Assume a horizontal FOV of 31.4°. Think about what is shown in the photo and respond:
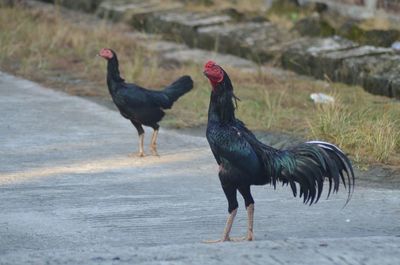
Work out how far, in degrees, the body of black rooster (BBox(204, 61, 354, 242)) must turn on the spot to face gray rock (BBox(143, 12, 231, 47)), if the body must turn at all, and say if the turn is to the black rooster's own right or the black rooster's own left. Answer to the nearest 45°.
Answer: approximately 90° to the black rooster's own right

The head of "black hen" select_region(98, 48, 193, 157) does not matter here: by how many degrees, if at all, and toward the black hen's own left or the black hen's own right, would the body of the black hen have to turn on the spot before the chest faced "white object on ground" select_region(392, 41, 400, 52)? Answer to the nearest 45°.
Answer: approximately 135° to the black hen's own right

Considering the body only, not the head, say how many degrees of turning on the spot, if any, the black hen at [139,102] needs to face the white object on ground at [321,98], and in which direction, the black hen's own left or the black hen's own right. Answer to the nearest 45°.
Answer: approximately 135° to the black hen's own right

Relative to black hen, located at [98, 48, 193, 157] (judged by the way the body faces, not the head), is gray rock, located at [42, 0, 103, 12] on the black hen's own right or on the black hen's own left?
on the black hen's own right

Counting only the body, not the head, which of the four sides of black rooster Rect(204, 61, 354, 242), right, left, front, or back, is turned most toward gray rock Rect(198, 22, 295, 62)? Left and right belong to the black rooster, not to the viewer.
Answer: right

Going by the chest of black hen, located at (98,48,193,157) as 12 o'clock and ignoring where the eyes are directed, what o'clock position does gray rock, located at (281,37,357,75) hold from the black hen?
The gray rock is roughly at 4 o'clock from the black hen.

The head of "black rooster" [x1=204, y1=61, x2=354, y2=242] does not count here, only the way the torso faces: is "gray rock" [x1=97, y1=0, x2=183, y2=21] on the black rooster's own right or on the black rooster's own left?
on the black rooster's own right

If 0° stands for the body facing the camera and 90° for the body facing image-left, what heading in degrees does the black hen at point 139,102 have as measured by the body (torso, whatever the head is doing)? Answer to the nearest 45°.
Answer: approximately 90°

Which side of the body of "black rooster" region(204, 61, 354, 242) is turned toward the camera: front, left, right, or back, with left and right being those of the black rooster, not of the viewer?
left

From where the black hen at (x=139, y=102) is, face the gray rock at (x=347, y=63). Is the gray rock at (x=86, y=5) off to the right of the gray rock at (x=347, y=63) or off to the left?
left

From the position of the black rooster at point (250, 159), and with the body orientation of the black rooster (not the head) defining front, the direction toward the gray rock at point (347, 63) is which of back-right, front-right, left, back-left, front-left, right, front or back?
right

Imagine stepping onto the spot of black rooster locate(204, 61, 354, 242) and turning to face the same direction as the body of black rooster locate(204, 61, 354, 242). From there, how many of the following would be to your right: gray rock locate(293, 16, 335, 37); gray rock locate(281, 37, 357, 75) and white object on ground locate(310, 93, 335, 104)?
3
